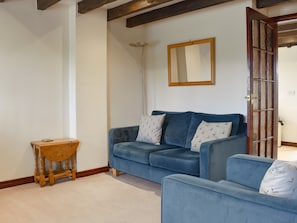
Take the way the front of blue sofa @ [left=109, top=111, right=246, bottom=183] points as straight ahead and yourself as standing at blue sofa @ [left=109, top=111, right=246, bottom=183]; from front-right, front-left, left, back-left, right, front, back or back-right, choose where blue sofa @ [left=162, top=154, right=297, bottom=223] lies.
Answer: front-left

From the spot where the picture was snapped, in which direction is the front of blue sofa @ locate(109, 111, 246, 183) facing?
facing the viewer and to the left of the viewer

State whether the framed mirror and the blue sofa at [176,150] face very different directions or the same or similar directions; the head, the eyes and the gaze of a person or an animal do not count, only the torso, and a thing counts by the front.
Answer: same or similar directions

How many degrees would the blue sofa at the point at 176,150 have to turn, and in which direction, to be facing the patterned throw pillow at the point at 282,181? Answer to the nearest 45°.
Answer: approximately 45° to its left

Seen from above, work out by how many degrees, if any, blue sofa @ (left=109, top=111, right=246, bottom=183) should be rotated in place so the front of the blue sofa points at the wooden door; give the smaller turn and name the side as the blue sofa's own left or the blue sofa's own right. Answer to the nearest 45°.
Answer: approximately 135° to the blue sofa's own left

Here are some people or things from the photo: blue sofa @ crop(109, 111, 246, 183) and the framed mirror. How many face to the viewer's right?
0

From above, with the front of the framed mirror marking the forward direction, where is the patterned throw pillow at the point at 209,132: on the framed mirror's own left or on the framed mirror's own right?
on the framed mirror's own left

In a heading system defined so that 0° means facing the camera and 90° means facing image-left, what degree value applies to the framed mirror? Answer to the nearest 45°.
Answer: approximately 45°
